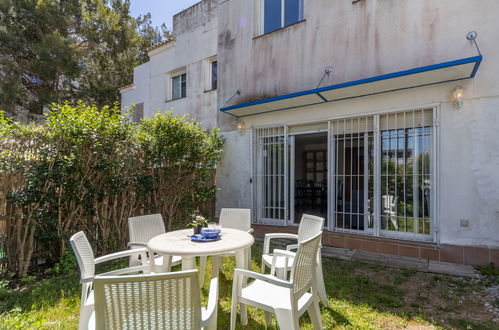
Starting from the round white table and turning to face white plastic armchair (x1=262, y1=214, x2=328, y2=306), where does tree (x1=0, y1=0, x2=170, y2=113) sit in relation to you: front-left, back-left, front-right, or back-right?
back-left

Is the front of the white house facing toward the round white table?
yes

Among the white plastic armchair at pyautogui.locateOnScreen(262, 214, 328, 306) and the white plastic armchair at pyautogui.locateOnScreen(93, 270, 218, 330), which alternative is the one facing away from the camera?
the white plastic armchair at pyautogui.locateOnScreen(93, 270, 218, 330)

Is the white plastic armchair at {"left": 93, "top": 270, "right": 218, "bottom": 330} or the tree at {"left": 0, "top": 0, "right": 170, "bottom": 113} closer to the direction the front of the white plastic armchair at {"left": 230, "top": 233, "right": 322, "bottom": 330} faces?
the tree

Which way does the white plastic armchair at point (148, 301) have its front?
away from the camera

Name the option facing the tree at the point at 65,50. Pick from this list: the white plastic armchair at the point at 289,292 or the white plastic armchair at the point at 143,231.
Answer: the white plastic armchair at the point at 289,292

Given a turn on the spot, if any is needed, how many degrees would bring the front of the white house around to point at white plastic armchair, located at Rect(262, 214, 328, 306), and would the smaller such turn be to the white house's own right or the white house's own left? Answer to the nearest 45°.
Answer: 0° — it already faces it

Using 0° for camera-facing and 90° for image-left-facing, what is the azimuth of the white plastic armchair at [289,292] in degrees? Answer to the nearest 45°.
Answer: approximately 135°

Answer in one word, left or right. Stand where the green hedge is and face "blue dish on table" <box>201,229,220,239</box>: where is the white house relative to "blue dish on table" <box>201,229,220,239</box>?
left

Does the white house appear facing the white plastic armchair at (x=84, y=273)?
yes

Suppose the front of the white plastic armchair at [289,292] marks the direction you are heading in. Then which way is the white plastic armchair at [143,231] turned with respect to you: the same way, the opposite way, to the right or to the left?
the opposite way
